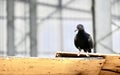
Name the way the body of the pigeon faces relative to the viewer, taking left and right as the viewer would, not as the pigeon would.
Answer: facing the viewer and to the left of the viewer

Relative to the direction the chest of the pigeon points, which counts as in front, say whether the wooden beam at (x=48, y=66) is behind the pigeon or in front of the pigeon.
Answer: in front

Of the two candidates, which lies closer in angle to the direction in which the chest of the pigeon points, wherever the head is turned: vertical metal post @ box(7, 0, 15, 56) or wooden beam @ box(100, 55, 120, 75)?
the wooden beam

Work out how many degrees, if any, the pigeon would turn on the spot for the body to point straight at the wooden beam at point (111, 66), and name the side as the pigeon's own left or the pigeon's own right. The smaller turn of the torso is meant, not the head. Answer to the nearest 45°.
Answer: approximately 45° to the pigeon's own left

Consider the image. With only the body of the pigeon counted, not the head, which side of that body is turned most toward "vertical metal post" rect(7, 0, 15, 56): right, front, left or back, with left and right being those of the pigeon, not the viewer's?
right

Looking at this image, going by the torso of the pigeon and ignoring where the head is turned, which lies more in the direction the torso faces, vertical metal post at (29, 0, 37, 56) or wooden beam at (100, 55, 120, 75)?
the wooden beam
